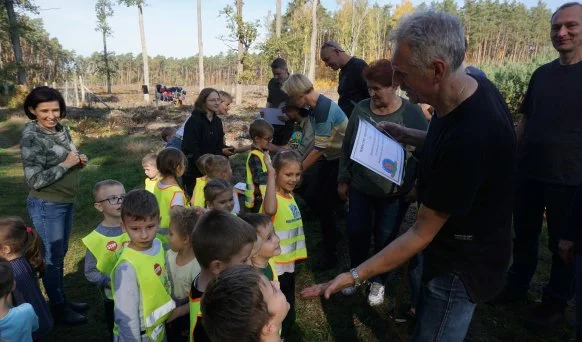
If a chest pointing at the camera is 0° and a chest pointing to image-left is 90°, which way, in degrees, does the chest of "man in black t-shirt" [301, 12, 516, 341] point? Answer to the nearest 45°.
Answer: approximately 90°

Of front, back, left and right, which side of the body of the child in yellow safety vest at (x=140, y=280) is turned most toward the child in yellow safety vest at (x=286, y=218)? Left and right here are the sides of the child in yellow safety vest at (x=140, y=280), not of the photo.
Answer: left

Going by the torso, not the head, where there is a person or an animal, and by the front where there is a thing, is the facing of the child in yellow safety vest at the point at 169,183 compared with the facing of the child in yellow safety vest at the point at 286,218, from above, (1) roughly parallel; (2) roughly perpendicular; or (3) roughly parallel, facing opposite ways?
roughly perpendicular

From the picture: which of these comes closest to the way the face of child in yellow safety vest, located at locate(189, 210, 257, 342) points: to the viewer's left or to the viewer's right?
to the viewer's right

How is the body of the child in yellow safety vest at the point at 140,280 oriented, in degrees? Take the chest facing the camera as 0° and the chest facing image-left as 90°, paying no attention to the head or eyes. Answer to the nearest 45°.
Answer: approximately 315°

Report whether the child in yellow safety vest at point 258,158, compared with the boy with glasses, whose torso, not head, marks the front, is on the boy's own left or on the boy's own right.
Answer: on the boy's own left

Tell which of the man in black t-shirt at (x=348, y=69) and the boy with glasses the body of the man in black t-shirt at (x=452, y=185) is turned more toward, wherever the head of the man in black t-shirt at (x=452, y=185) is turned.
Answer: the boy with glasses

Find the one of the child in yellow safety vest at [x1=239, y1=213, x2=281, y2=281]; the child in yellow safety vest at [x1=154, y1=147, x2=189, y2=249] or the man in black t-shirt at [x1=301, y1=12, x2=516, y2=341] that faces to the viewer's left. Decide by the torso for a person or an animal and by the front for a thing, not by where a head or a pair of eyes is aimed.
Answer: the man in black t-shirt
